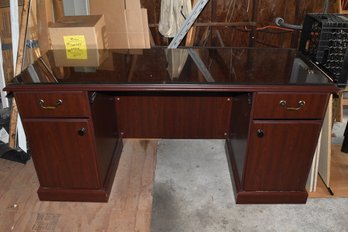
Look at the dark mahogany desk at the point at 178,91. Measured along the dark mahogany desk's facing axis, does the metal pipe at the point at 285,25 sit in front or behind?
behind

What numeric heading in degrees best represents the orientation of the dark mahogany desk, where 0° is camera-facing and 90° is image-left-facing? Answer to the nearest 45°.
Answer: approximately 0°

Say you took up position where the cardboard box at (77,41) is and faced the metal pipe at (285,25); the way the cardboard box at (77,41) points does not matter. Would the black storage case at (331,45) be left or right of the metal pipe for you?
right

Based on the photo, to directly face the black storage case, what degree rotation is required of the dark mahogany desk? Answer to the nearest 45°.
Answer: approximately 90° to its left

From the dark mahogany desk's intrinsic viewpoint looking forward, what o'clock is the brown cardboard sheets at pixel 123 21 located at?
The brown cardboard sheets is roughly at 5 o'clock from the dark mahogany desk.

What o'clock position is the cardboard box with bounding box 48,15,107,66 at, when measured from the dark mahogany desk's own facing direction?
The cardboard box is roughly at 4 o'clock from the dark mahogany desk.
